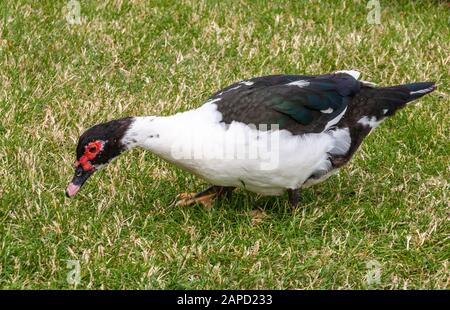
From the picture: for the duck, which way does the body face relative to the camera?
to the viewer's left
